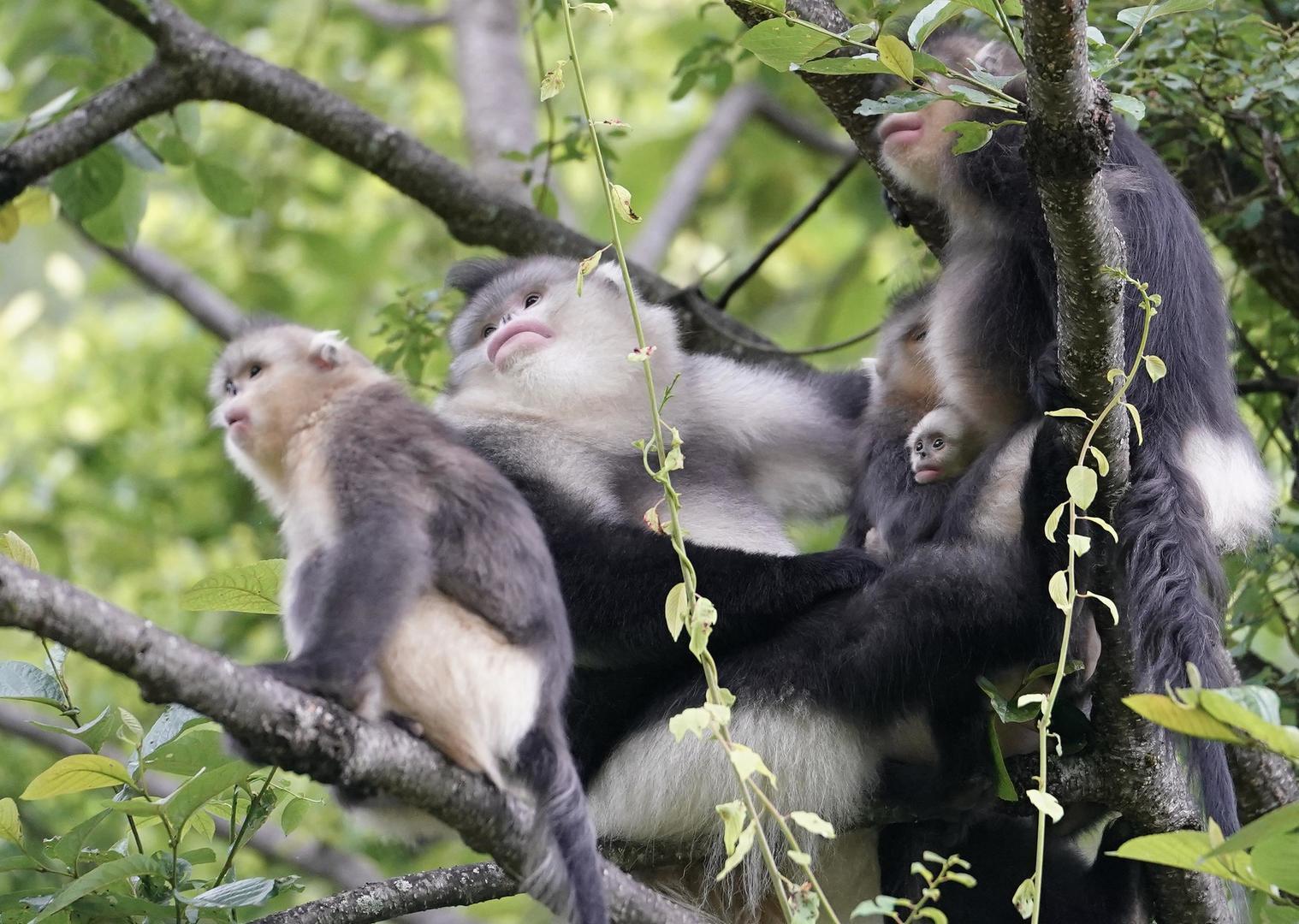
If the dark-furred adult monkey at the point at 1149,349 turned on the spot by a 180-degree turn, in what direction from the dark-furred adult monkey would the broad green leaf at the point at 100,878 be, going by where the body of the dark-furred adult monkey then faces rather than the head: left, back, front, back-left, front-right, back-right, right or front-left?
back-right

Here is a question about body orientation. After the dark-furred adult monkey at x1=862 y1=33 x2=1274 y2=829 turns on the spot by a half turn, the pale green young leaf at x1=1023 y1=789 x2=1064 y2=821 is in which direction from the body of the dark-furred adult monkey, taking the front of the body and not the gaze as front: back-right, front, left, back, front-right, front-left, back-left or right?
right

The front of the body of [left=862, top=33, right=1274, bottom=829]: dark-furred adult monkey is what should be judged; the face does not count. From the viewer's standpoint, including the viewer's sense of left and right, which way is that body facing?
facing to the left of the viewer

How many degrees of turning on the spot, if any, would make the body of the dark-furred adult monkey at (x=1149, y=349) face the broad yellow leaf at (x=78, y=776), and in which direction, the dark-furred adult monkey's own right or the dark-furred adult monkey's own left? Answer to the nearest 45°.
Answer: approximately 45° to the dark-furred adult monkey's own left

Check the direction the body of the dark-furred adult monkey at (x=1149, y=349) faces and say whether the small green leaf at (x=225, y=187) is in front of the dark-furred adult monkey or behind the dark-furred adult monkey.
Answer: in front

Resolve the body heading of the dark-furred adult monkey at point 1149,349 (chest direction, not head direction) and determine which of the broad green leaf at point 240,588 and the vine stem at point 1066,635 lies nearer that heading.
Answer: the broad green leaf

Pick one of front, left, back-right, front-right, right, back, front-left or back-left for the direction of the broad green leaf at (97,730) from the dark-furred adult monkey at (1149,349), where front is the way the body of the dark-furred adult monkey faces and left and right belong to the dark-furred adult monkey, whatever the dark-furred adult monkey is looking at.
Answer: front-left

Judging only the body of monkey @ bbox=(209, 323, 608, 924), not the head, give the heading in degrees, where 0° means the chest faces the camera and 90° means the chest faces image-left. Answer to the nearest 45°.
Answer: approximately 90°

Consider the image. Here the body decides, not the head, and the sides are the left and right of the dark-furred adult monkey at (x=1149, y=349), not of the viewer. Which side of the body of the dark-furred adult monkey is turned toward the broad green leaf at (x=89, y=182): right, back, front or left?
front

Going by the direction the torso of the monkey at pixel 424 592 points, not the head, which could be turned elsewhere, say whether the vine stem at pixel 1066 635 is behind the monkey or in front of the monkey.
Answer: behind
